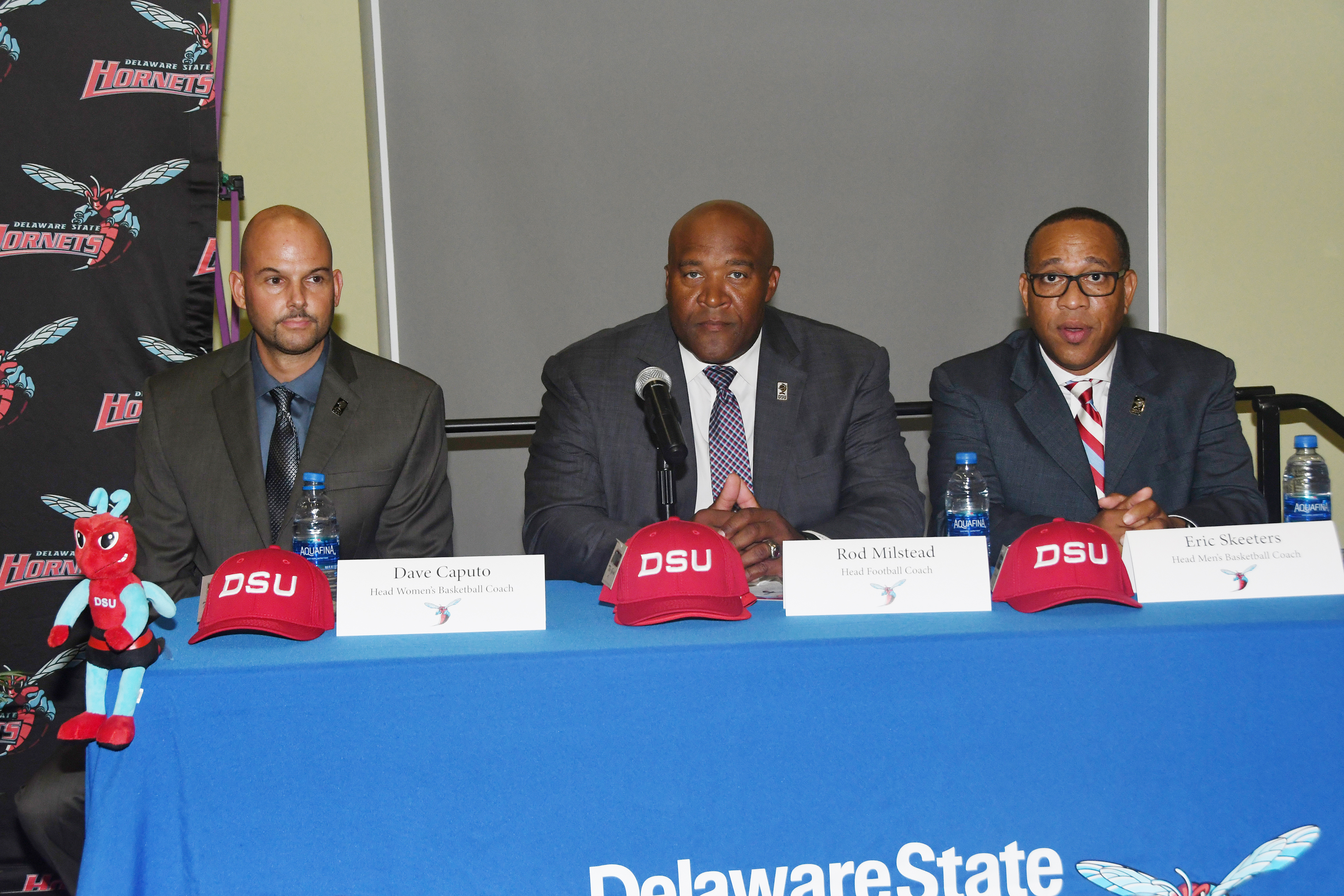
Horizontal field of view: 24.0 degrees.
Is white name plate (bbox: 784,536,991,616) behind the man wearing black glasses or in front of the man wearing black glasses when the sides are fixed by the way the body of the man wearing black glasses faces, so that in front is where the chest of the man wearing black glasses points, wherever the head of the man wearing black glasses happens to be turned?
in front

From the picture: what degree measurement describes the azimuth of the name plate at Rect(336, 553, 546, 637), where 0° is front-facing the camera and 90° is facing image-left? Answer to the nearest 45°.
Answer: approximately 0°

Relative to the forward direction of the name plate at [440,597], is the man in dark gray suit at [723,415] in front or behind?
behind

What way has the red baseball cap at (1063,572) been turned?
toward the camera

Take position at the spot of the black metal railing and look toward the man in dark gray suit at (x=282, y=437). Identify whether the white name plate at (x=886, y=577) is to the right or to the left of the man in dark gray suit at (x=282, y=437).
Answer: left

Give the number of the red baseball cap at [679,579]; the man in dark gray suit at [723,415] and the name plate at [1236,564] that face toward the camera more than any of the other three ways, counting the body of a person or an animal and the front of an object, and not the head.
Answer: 3

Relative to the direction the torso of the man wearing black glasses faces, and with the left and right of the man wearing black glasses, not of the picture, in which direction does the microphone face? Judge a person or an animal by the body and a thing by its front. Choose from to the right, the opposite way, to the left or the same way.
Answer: the opposite way

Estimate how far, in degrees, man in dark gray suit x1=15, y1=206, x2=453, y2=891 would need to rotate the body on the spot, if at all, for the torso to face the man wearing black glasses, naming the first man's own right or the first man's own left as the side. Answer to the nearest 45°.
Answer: approximately 90° to the first man's own left

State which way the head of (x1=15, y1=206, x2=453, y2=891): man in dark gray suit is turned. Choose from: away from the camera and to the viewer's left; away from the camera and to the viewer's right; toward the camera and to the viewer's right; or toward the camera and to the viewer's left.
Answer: toward the camera and to the viewer's right

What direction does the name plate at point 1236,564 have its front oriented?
toward the camera
